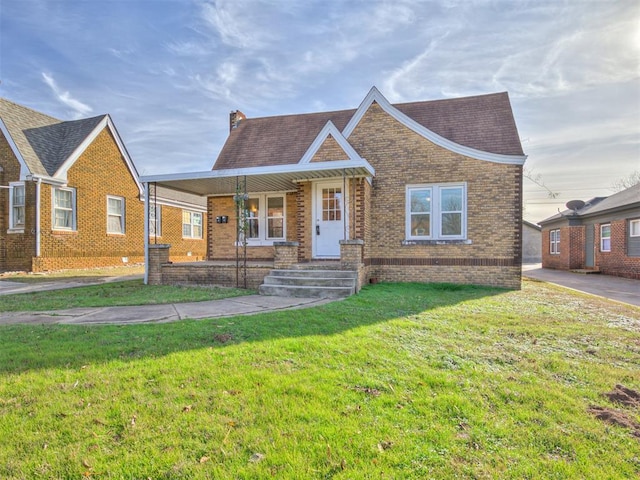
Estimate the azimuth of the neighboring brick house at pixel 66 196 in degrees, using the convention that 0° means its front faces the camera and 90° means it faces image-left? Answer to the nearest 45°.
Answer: approximately 45°

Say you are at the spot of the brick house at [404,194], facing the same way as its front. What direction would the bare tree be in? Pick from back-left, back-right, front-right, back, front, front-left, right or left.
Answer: back-left

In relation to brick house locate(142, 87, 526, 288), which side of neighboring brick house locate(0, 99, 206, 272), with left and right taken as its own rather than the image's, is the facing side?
left

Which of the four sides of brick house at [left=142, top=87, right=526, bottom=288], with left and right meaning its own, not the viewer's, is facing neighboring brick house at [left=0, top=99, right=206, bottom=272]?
right

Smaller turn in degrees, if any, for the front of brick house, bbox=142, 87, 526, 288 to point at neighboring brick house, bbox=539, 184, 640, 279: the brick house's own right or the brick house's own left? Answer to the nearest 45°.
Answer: approximately 135° to the brick house's own left
